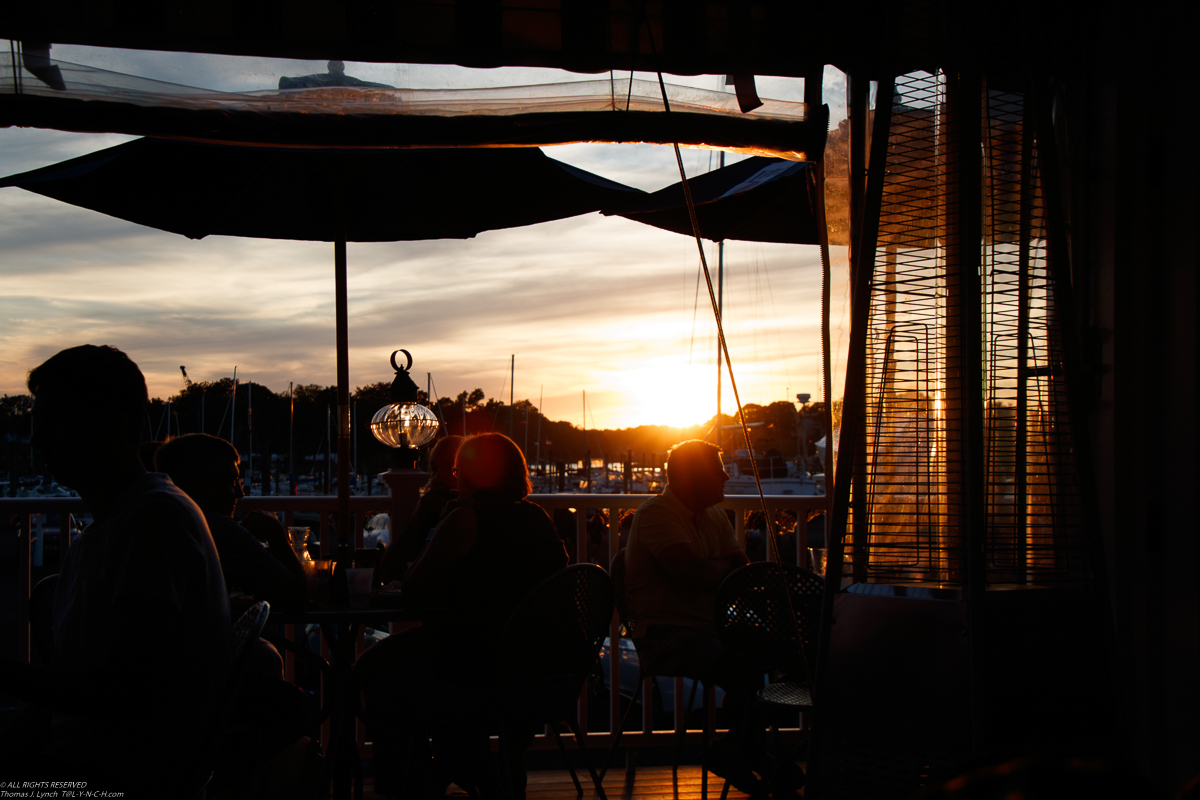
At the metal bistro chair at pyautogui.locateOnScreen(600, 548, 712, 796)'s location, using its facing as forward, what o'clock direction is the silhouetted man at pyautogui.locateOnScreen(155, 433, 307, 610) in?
The silhouetted man is roughly at 5 o'clock from the metal bistro chair.

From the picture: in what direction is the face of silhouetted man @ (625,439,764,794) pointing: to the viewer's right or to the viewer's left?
to the viewer's right

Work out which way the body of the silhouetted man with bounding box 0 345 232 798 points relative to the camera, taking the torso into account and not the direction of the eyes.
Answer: to the viewer's left

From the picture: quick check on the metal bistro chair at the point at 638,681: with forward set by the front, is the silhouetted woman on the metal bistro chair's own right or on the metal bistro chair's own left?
on the metal bistro chair's own right

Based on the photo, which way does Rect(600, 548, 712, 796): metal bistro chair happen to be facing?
to the viewer's right

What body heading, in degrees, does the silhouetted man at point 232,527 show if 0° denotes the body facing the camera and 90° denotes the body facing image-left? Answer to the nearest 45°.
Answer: approximately 270°
